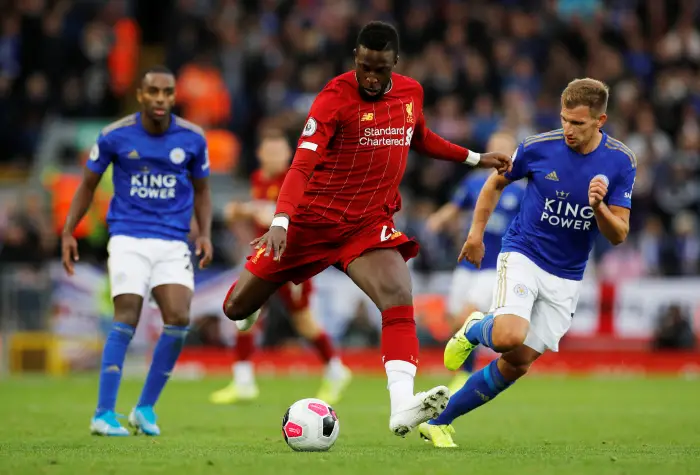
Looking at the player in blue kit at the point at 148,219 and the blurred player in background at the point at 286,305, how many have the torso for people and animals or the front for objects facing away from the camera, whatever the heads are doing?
0

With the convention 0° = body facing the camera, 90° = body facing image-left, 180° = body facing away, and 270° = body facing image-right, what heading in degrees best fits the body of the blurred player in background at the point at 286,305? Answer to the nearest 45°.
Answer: approximately 45°

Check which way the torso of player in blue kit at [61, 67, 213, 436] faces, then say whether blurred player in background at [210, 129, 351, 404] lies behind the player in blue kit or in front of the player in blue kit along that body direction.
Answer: behind

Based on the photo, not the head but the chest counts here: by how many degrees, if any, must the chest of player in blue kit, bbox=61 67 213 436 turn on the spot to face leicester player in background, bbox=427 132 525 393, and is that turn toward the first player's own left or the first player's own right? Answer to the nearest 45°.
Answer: approximately 135° to the first player's own left

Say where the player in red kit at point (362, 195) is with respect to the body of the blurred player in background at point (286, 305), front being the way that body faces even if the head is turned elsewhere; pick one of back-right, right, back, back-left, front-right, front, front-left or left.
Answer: front-left

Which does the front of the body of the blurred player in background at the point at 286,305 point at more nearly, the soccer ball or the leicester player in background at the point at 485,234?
the soccer ball

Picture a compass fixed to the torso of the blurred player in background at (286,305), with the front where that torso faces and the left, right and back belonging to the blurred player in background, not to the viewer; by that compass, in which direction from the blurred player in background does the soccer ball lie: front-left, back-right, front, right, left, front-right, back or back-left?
front-left

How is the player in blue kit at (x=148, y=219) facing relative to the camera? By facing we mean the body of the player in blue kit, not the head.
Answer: toward the camera

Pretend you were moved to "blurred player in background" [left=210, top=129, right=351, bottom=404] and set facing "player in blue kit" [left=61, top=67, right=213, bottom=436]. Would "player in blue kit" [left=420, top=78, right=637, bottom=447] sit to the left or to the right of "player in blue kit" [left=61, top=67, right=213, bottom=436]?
left

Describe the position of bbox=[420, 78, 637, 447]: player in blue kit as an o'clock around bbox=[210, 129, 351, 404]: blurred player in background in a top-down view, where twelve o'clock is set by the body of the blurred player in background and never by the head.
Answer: The player in blue kit is roughly at 10 o'clock from the blurred player in background.
